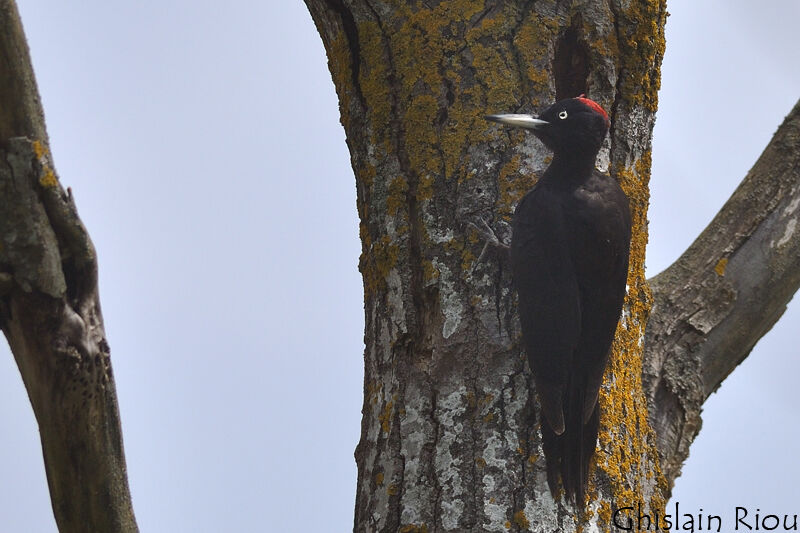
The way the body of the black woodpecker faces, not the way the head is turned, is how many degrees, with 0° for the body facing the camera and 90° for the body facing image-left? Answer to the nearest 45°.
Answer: approximately 180°

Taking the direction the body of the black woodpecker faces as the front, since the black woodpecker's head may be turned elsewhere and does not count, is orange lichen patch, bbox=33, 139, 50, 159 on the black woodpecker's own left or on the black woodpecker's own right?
on the black woodpecker's own left
